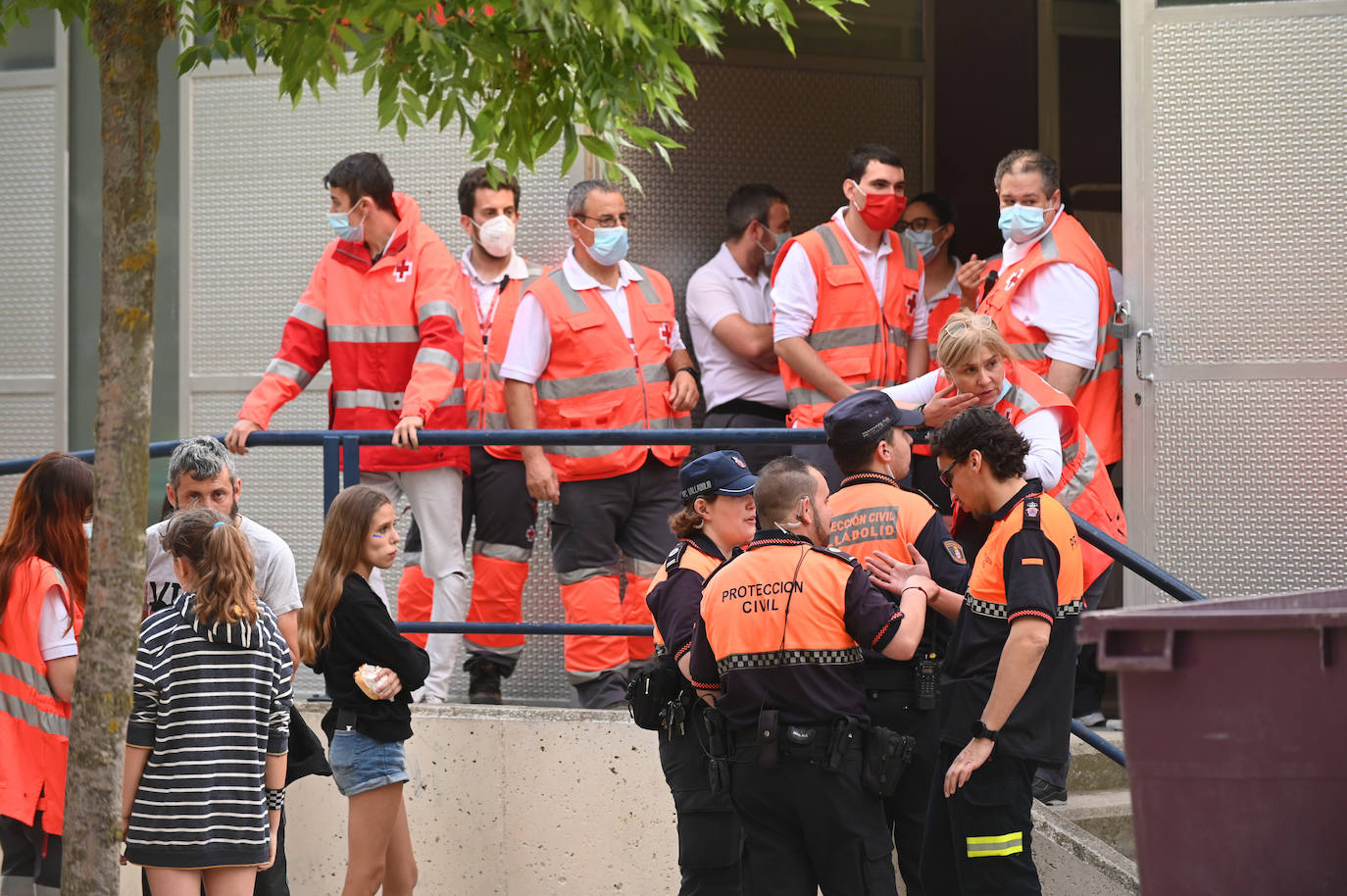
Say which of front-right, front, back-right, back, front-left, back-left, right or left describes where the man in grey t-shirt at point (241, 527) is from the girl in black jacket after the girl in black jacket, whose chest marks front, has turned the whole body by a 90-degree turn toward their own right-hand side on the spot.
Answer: back-right

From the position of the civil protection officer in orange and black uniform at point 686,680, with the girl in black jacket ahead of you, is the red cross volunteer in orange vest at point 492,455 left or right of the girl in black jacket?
right

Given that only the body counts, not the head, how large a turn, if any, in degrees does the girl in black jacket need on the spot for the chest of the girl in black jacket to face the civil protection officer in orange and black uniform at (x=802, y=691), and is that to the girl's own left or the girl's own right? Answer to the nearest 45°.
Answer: approximately 45° to the girl's own right

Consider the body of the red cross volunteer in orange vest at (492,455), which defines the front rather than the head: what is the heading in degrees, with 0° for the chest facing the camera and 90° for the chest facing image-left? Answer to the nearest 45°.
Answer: approximately 0°

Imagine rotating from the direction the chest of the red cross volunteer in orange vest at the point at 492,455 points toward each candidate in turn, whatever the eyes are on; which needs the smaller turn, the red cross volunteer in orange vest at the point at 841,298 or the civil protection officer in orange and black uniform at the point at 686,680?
the civil protection officer in orange and black uniform

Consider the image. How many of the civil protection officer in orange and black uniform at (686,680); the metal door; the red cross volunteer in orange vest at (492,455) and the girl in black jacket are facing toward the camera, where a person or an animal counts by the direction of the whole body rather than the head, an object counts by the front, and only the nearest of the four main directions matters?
2

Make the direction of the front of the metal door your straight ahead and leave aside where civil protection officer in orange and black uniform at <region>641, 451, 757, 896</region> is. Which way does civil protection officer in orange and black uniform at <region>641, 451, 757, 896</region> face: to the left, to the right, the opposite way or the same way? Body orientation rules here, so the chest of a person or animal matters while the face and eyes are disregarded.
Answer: to the left

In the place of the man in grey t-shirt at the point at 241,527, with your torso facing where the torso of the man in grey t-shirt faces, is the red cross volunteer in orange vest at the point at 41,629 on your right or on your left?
on your right

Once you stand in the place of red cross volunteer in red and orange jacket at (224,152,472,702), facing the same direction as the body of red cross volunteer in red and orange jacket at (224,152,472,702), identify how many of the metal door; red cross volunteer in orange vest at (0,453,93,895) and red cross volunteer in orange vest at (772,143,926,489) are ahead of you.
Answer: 1

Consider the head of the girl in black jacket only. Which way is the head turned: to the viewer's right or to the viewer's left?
to the viewer's right

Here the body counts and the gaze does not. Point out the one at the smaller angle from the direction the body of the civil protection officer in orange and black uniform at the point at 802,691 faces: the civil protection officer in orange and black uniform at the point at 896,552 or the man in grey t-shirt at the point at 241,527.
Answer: the civil protection officer in orange and black uniform at the point at 896,552

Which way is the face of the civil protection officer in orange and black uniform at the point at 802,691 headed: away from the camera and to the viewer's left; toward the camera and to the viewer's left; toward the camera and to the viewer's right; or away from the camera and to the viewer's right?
away from the camera and to the viewer's right

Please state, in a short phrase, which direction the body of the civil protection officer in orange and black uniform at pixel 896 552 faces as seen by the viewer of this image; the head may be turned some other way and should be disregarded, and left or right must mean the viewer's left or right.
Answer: facing away from the viewer and to the right of the viewer

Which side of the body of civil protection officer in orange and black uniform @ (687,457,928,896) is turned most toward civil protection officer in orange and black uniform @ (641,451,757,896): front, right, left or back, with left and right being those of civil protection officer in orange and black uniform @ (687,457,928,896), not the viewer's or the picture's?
left
